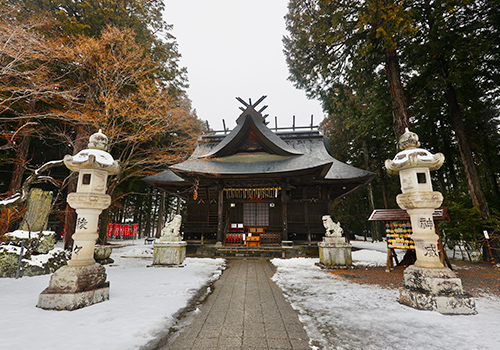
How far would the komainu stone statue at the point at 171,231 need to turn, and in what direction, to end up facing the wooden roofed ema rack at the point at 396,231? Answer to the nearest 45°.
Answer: approximately 45° to its right

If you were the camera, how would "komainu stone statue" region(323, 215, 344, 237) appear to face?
facing to the left of the viewer

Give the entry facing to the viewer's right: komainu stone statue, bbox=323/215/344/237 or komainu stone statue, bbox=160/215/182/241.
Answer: komainu stone statue, bbox=160/215/182/241

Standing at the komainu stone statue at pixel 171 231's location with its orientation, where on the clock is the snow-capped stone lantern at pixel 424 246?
The snow-capped stone lantern is roughly at 2 o'clock from the komainu stone statue.

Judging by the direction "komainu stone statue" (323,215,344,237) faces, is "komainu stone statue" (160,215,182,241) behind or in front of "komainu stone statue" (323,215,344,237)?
in front

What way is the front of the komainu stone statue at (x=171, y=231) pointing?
to the viewer's right

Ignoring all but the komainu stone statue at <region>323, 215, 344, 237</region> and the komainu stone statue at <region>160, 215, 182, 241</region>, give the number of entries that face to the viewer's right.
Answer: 1

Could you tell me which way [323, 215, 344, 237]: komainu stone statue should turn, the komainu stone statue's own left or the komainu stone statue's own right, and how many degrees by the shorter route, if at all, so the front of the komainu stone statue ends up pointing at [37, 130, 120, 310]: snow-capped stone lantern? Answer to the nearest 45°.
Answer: approximately 45° to the komainu stone statue's own left

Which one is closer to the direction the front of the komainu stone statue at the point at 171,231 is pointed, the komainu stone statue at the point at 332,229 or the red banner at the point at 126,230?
the komainu stone statue
